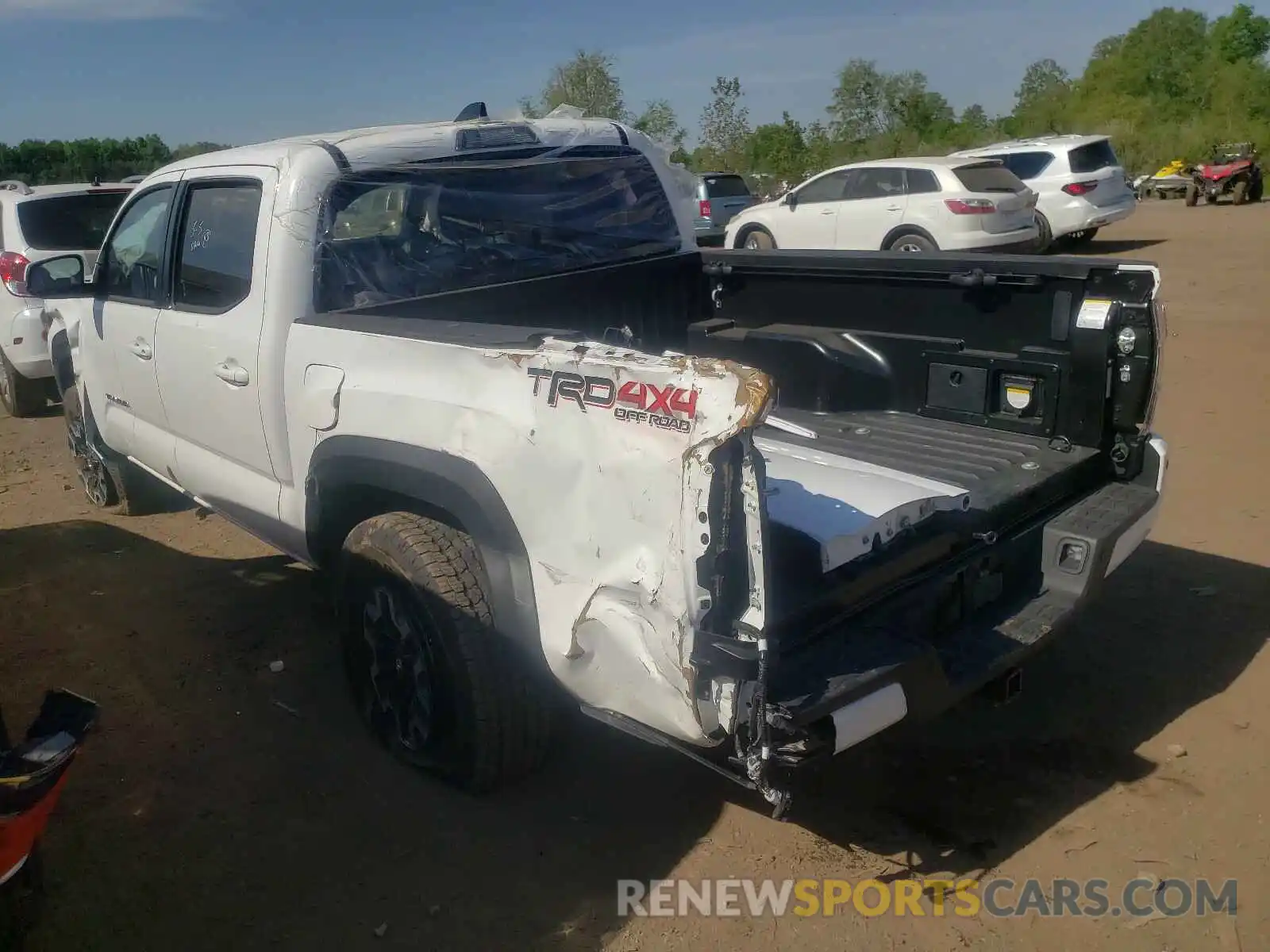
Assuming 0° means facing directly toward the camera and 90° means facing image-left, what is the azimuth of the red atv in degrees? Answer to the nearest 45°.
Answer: approximately 45°

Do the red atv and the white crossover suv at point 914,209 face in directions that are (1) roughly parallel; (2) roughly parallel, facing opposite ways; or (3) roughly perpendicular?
roughly perpendicular

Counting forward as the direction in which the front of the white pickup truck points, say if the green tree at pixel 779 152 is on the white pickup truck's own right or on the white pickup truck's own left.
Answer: on the white pickup truck's own right

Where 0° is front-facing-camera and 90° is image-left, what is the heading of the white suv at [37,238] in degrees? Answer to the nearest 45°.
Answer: approximately 135°

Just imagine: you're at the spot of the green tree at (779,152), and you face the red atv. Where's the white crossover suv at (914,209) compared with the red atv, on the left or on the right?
right

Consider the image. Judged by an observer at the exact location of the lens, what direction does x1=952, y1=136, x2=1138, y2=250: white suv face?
facing away from the viewer and to the left of the viewer

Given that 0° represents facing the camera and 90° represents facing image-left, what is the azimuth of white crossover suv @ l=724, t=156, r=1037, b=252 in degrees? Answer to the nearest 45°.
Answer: approximately 135°

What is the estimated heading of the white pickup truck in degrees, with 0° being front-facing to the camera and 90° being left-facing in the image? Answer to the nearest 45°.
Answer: approximately 135°

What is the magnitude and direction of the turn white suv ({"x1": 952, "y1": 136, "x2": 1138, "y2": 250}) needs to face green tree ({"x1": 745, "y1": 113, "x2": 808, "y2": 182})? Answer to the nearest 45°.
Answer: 0° — it already faces it
